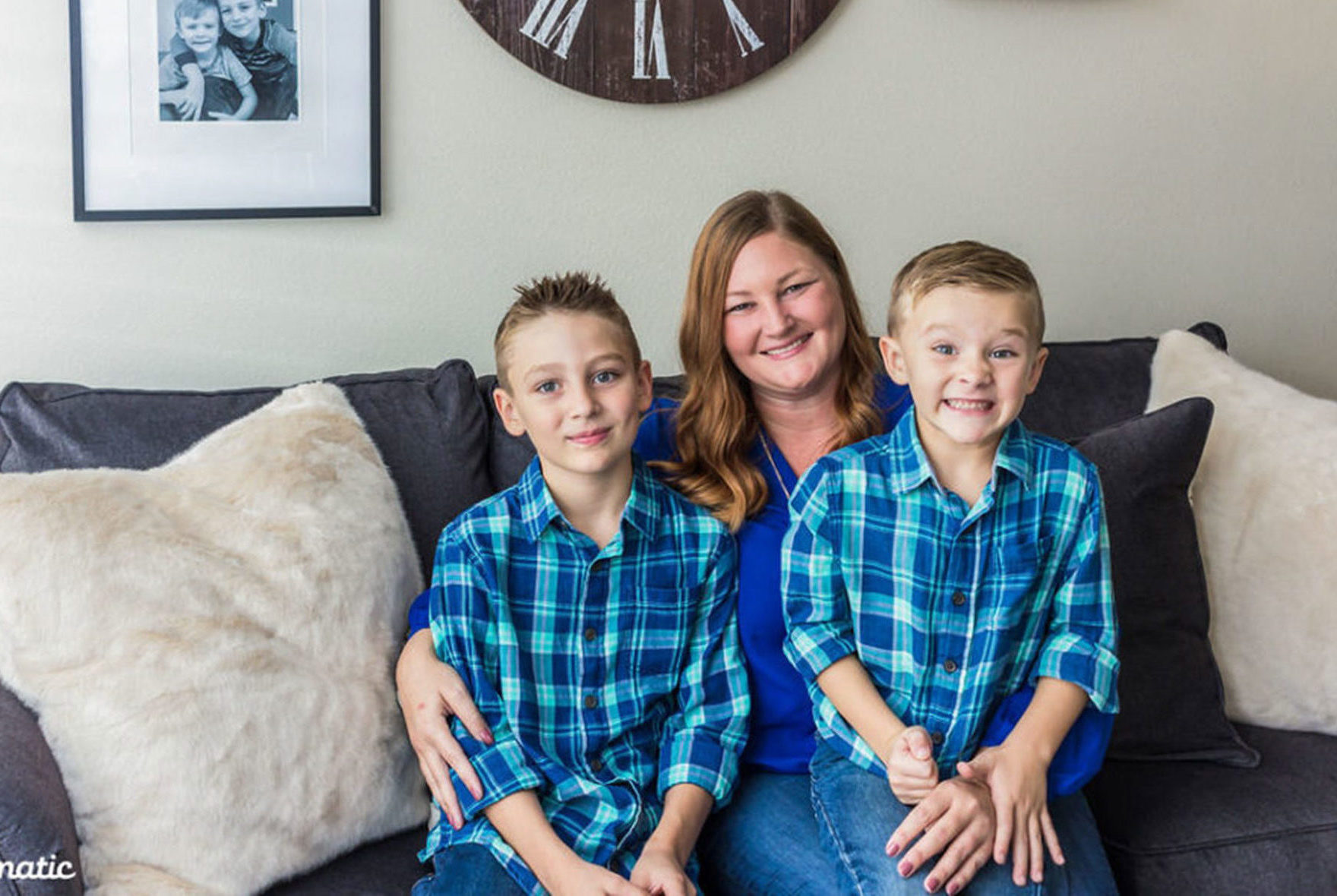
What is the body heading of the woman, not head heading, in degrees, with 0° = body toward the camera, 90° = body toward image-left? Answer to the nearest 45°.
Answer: approximately 0°

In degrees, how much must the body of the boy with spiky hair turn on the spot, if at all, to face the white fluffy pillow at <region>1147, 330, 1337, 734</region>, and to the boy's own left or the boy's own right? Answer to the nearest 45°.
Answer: approximately 90° to the boy's own left

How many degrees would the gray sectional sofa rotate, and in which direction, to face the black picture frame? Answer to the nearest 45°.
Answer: approximately 90° to its right

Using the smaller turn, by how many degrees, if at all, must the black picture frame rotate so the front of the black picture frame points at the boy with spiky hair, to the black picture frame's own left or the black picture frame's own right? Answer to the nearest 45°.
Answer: approximately 45° to the black picture frame's own left

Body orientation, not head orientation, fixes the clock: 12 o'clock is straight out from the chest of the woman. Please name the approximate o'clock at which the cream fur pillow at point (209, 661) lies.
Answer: The cream fur pillow is roughly at 2 o'clock from the woman.
